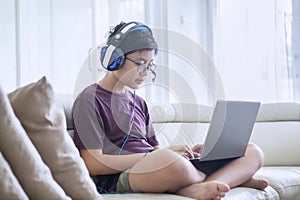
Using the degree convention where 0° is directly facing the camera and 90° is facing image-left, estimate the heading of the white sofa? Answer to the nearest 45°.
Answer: approximately 0°

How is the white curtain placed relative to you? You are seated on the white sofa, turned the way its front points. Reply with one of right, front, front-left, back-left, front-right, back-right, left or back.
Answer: back
